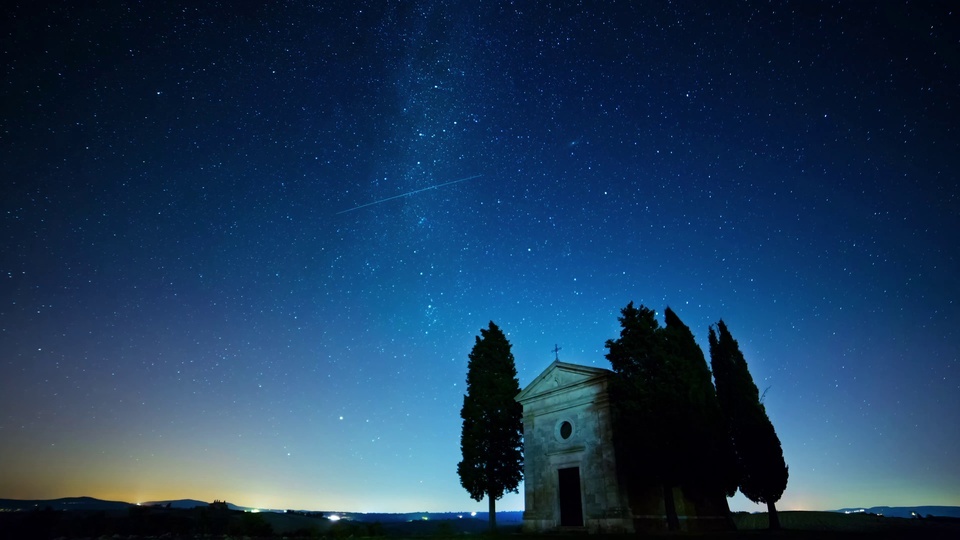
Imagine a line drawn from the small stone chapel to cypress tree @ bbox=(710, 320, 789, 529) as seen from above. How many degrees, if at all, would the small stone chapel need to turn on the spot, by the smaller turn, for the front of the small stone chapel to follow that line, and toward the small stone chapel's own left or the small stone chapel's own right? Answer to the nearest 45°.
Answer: approximately 135° to the small stone chapel's own left

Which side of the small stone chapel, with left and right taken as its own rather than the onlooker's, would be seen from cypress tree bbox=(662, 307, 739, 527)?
left

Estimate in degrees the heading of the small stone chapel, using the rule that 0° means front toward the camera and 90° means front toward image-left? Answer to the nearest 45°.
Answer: approximately 45°

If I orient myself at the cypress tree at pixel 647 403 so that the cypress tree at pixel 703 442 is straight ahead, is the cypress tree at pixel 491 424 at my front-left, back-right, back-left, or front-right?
back-left

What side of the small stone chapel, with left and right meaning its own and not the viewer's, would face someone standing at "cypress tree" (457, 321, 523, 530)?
right
